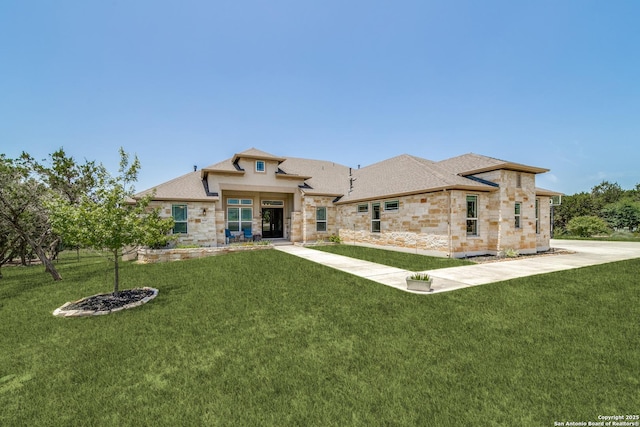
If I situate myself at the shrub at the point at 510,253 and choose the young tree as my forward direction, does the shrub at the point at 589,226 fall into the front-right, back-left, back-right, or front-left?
back-right

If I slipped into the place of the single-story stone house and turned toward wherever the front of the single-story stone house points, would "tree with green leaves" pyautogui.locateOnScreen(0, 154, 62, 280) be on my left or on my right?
on my right

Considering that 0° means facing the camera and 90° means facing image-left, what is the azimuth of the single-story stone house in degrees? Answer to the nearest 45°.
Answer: approximately 315°

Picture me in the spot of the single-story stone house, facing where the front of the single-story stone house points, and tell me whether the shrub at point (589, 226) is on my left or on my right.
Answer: on my left

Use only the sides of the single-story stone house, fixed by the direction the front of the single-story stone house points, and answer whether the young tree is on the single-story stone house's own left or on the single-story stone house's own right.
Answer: on the single-story stone house's own right

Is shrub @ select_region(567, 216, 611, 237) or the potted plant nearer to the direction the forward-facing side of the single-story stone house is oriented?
the potted plant

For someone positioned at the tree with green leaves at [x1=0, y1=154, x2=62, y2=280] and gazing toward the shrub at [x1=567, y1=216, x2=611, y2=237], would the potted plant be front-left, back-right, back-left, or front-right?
front-right

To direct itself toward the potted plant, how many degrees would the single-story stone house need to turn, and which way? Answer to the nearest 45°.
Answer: approximately 45° to its right

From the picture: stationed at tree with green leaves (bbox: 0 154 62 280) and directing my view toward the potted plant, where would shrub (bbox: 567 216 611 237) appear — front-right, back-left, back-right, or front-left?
front-left
